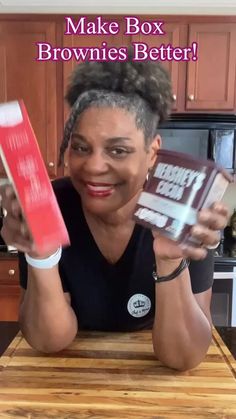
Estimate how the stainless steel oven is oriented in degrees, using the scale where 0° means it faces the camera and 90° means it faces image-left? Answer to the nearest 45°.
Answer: approximately 0°

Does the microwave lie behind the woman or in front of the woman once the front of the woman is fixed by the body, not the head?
behind

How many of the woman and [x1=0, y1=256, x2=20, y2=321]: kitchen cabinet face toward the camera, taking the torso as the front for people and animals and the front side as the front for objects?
2

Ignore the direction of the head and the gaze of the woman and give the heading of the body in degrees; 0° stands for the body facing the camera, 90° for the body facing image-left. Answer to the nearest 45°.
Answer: approximately 0°

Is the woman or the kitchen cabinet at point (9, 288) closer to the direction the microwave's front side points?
the woman

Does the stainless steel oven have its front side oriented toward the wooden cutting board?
yes
